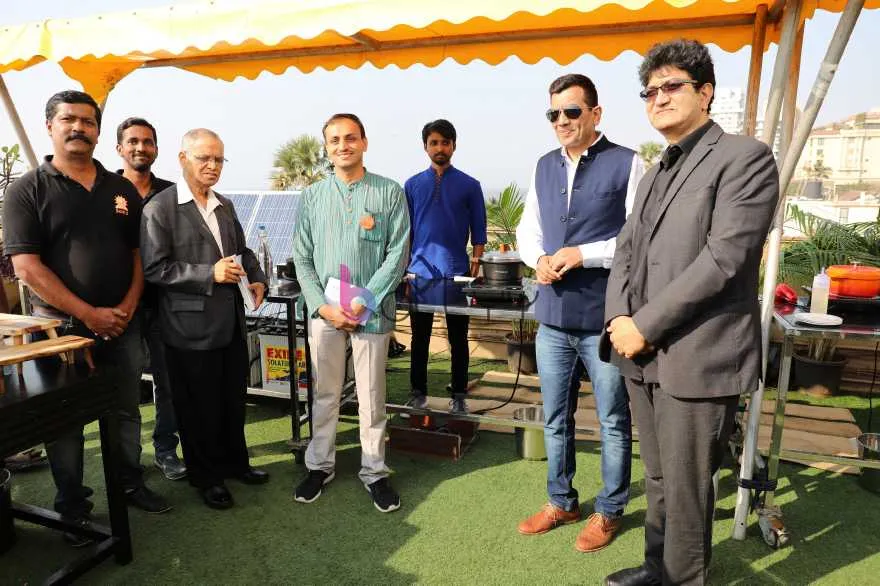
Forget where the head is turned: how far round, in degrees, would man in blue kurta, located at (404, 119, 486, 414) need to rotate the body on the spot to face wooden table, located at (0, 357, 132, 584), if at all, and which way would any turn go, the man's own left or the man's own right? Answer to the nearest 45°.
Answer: approximately 45° to the man's own right

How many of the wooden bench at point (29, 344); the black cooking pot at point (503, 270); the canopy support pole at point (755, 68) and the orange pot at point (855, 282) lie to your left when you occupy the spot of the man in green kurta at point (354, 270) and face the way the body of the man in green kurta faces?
3

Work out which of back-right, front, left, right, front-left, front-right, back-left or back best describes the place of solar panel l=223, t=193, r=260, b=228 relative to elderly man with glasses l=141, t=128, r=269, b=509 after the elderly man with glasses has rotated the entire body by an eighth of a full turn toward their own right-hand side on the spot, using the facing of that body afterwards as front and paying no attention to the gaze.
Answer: back

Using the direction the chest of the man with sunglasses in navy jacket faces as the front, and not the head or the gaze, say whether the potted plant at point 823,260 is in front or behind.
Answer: behind

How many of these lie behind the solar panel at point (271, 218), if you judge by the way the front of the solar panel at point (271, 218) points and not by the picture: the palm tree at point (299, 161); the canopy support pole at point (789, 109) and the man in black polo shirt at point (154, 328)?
1

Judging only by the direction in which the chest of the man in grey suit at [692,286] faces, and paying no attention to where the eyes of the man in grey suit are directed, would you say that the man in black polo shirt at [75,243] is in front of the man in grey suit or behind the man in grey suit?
in front

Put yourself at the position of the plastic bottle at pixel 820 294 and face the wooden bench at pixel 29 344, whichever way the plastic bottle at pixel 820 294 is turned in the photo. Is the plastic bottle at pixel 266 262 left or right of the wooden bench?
right

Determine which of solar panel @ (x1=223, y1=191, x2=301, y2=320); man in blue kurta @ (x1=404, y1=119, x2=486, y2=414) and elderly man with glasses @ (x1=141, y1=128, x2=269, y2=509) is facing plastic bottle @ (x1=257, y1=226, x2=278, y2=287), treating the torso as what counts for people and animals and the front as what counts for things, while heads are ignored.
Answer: the solar panel

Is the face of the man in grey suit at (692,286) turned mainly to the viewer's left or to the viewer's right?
to the viewer's left

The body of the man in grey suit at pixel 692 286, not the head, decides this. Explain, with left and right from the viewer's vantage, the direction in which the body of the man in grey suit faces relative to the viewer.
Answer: facing the viewer and to the left of the viewer

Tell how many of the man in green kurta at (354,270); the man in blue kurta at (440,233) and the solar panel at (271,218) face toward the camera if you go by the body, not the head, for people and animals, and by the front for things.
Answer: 3
